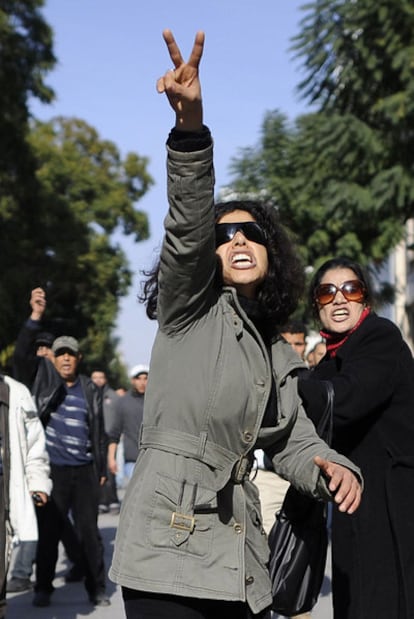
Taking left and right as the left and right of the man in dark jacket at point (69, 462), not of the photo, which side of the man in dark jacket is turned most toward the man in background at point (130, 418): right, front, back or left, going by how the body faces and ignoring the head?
back

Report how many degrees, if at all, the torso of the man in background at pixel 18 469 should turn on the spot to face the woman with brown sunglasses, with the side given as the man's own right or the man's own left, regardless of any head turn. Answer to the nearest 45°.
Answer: approximately 45° to the man's own left

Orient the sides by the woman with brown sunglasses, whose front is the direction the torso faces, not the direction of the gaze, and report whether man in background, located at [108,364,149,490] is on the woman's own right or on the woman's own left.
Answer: on the woman's own right

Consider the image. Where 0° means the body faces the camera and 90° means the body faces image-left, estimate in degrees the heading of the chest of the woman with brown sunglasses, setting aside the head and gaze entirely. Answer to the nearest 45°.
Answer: approximately 45°

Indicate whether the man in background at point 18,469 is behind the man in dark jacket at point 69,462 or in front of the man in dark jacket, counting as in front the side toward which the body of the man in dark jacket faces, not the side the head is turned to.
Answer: in front

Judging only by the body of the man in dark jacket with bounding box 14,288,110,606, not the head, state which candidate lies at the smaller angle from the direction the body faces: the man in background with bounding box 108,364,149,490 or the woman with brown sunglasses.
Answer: the woman with brown sunglasses
